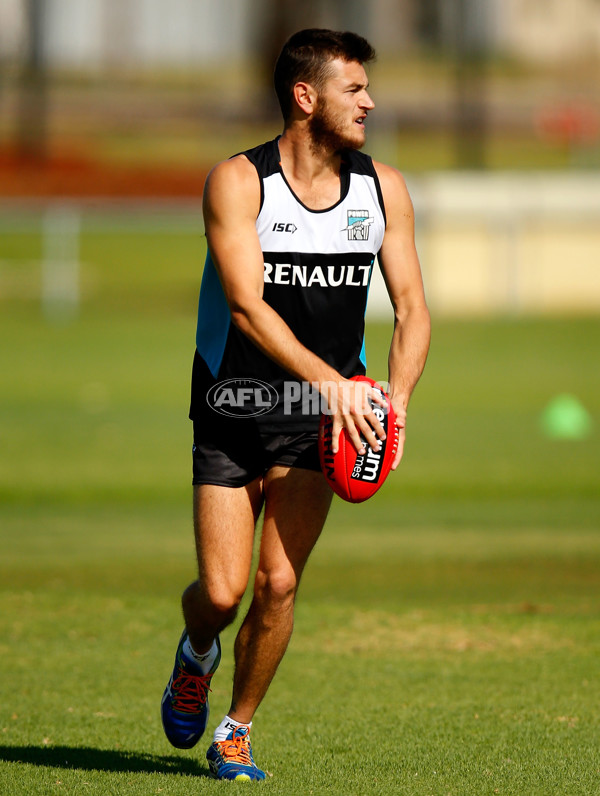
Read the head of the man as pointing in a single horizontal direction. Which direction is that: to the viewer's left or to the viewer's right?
to the viewer's right

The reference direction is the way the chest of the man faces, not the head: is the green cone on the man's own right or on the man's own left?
on the man's own left
